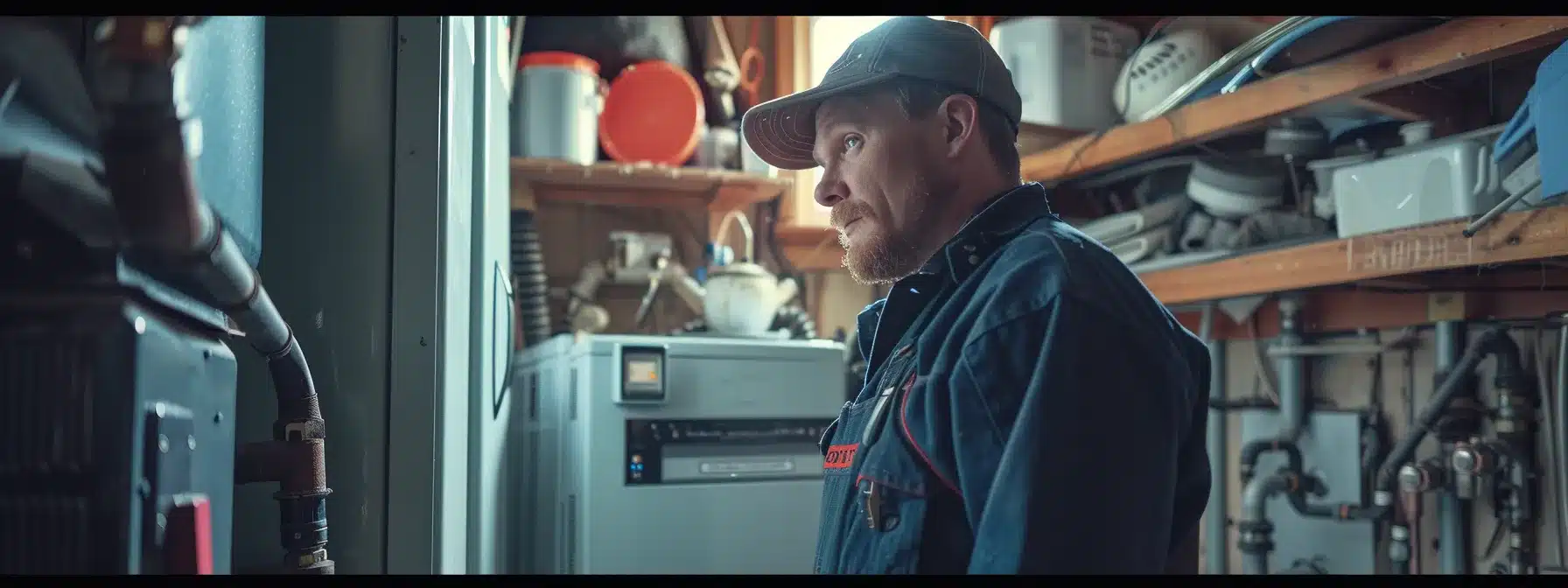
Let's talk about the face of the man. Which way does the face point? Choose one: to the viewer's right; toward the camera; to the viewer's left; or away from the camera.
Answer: to the viewer's left

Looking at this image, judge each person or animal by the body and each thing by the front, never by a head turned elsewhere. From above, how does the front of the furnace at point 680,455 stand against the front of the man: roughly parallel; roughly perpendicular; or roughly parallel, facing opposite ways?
roughly perpendicular

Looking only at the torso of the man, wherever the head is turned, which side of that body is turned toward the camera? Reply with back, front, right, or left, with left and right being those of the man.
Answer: left

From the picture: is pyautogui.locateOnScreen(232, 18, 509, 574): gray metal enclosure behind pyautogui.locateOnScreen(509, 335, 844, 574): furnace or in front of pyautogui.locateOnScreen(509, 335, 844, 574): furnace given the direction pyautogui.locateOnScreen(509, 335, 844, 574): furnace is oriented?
in front

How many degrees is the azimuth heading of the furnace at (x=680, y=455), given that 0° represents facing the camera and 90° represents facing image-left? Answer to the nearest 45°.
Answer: approximately 0°

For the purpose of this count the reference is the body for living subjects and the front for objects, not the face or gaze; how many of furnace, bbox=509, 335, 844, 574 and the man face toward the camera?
1

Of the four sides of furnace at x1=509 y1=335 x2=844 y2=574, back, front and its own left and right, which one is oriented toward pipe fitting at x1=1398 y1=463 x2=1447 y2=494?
left

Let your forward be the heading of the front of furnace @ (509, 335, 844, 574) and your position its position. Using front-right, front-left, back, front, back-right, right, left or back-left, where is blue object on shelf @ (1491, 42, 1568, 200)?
front-left

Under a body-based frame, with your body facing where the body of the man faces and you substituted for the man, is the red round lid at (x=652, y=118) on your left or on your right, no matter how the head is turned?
on your right
